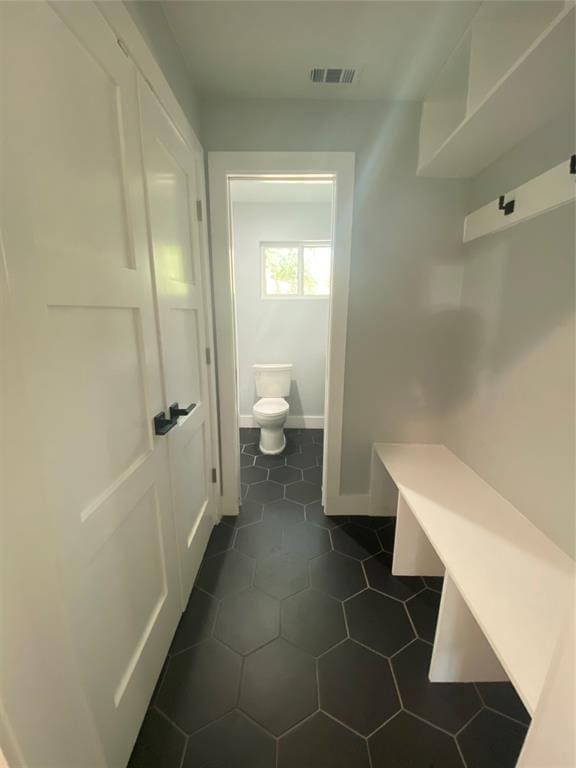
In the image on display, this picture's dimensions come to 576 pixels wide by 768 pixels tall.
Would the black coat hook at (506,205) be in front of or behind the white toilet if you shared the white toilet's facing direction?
in front

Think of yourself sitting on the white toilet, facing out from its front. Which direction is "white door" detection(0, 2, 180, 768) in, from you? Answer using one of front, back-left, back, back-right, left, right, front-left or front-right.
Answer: front

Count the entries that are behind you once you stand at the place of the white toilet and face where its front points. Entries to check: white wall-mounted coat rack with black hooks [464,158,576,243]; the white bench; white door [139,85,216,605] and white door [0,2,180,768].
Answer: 0

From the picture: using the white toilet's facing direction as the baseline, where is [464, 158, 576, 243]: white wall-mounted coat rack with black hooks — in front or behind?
in front

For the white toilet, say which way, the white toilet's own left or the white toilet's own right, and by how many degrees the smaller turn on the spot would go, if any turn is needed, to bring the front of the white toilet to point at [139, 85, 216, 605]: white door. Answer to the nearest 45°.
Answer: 0° — it already faces it

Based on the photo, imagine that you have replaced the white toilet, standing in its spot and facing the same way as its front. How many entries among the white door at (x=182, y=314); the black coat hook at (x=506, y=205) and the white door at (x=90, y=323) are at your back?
0

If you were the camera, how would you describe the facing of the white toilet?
facing the viewer

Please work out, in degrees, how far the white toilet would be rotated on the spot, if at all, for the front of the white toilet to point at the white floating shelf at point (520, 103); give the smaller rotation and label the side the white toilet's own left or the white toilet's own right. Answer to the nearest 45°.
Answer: approximately 45° to the white toilet's own left

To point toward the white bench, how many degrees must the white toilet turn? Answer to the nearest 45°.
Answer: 0° — it already faces it

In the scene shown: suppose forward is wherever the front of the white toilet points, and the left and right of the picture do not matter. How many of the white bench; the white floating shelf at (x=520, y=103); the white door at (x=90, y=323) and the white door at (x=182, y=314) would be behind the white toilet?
0

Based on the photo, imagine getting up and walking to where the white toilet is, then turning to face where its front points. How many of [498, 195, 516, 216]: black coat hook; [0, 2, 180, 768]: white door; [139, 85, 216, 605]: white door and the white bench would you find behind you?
0

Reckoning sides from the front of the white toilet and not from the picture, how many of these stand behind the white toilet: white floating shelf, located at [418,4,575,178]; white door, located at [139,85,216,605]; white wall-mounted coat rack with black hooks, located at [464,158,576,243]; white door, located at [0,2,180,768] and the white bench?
0
